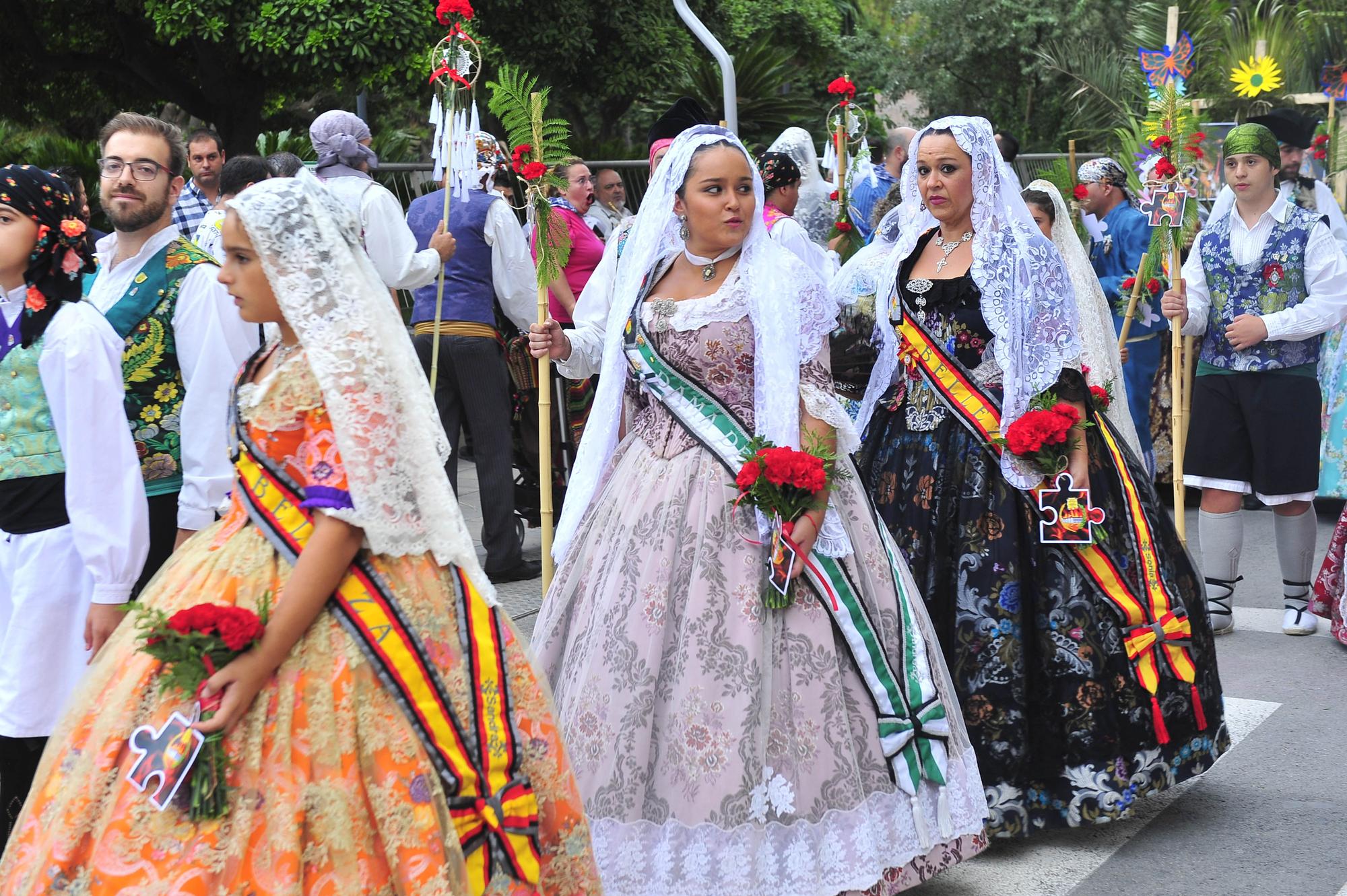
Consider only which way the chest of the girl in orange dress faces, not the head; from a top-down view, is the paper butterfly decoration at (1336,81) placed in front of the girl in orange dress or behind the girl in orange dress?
behind

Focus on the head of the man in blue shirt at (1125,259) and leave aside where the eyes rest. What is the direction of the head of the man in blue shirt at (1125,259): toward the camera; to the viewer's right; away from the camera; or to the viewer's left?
to the viewer's left

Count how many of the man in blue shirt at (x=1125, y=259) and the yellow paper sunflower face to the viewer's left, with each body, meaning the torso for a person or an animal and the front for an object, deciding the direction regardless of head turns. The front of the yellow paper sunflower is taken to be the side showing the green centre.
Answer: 1

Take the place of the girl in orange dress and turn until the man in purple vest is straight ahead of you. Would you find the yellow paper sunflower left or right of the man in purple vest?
right

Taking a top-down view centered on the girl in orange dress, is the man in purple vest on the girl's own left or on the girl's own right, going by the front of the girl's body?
on the girl's own right

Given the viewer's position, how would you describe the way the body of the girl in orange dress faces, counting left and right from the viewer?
facing to the left of the viewer

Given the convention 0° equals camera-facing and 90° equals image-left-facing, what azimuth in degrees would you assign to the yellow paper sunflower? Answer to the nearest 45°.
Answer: approximately 0°

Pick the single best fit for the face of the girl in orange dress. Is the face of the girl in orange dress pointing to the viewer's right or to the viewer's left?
to the viewer's left

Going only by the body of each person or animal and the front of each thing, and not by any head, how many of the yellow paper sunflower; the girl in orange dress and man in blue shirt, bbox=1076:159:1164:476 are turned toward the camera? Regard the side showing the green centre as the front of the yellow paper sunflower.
1

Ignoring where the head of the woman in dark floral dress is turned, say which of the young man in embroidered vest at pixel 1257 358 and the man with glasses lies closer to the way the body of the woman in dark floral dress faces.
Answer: the man with glasses

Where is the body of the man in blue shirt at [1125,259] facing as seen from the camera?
to the viewer's left
